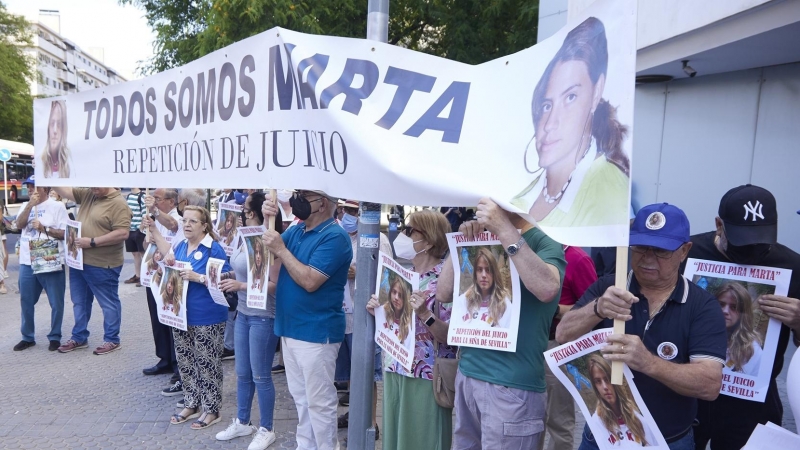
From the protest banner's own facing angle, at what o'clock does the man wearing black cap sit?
The man wearing black cap is roughly at 8 o'clock from the protest banner.

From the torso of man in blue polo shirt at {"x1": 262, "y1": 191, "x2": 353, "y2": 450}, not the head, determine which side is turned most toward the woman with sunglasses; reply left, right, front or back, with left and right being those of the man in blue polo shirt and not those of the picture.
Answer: left

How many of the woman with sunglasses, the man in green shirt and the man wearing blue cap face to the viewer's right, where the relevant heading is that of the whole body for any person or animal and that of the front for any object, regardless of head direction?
0

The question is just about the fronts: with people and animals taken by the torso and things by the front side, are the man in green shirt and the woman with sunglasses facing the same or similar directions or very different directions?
same or similar directions

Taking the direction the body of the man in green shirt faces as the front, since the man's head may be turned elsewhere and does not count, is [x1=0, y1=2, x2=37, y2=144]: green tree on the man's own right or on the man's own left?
on the man's own right

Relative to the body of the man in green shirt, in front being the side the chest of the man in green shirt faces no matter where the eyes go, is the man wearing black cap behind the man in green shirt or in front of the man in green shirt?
behind

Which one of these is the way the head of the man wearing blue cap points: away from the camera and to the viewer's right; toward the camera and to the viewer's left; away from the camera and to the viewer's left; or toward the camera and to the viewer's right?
toward the camera and to the viewer's left

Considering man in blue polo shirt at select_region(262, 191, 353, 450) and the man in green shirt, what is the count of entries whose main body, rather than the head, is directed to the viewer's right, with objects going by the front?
0

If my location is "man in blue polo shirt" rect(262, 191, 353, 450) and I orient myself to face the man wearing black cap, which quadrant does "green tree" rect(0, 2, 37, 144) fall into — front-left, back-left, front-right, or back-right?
back-left

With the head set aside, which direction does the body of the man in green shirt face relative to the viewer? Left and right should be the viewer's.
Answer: facing the viewer and to the left of the viewer

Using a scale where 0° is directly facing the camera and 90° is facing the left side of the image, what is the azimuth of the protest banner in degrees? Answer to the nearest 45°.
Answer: approximately 45°

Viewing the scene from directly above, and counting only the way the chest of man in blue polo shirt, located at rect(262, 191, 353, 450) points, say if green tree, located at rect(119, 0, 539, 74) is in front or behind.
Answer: behind
